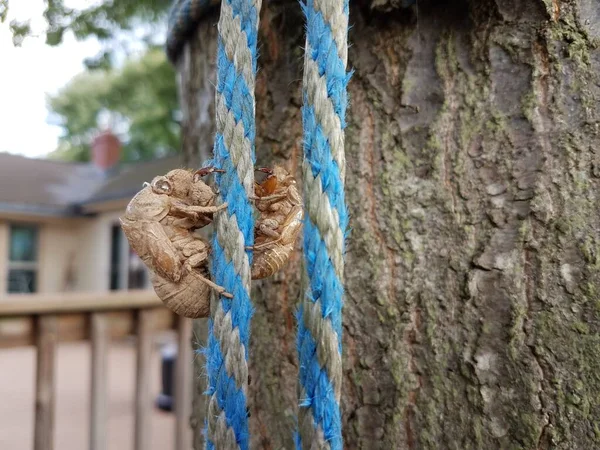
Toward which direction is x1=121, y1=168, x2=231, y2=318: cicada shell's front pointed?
to the viewer's right

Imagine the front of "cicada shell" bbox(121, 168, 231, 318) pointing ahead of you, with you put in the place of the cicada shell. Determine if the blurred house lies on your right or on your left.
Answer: on your left

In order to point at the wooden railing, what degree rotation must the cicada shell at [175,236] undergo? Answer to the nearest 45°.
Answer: approximately 90° to its left
